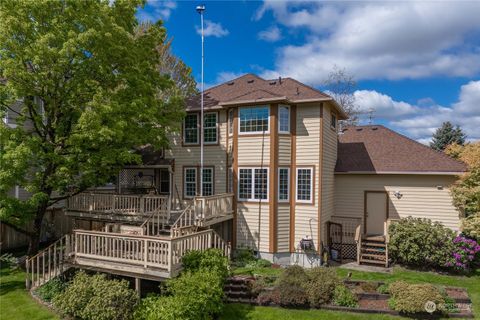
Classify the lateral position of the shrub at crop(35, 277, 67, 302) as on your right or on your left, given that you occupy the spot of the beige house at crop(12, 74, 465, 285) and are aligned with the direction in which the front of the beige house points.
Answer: on your left

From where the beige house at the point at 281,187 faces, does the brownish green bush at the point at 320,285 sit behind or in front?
behind

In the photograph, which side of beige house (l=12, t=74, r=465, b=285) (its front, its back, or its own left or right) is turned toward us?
back

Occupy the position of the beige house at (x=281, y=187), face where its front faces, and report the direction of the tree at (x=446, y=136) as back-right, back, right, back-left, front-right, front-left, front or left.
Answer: front-right

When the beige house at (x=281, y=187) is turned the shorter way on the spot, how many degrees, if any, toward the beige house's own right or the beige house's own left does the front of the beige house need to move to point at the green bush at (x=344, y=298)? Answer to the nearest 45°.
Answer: approximately 180°

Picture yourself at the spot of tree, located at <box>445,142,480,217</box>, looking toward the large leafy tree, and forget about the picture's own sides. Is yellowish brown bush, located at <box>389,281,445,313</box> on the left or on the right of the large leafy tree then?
left

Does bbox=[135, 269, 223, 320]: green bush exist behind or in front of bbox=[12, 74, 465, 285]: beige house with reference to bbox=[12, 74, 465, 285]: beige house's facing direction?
behind

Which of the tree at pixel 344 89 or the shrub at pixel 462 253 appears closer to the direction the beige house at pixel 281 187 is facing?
the tree
